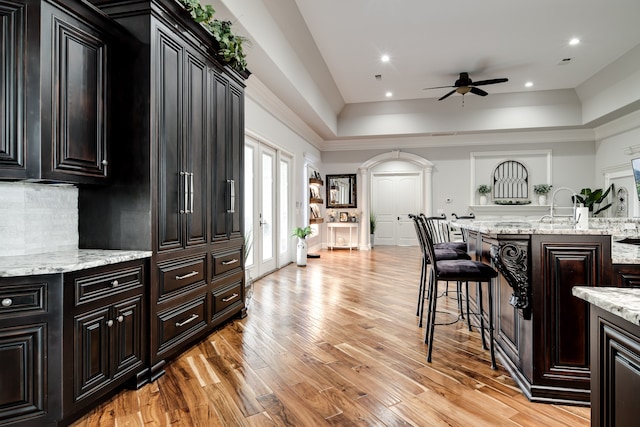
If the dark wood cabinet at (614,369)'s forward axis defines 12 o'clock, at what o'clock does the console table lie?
The console table is roughly at 3 o'clock from the dark wood cabinet.

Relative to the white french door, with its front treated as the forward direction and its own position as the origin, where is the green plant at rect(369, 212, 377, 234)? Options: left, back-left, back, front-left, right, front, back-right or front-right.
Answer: left

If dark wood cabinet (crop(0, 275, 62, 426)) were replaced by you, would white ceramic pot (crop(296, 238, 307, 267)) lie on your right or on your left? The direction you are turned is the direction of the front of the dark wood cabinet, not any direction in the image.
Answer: on your left

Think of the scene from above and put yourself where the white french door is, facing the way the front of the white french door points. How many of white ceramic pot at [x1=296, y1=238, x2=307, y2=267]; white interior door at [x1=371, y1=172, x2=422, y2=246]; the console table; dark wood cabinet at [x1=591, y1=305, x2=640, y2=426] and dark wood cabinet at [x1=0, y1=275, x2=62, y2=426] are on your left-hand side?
3

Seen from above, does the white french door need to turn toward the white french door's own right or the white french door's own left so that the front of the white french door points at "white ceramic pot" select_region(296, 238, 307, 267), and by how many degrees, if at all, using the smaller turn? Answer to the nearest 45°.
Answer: approximately 90° to the white french door's own left

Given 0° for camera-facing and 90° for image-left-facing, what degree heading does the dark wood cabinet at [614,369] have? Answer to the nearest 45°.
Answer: approximately 45°

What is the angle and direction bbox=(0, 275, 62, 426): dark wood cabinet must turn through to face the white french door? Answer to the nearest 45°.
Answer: approximately 135° to its left

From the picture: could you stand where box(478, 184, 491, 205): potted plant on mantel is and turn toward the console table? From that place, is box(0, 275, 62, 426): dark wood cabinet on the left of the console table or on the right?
left

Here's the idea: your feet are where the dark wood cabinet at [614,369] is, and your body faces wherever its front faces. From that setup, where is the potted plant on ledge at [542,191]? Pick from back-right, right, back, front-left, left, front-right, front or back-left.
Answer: back-right
